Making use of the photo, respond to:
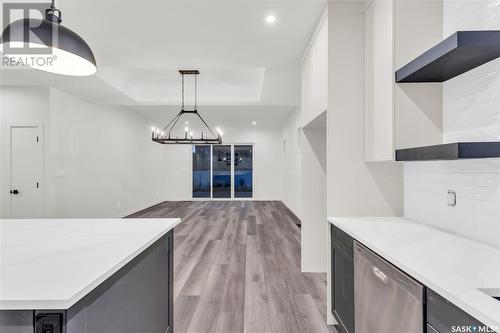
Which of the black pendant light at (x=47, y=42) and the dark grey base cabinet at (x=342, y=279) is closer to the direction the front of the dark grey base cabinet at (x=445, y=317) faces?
the black pendant light

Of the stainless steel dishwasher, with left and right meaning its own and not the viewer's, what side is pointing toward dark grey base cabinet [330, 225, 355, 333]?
right

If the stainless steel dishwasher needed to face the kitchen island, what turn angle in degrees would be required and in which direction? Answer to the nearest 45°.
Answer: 0° — it already faces it

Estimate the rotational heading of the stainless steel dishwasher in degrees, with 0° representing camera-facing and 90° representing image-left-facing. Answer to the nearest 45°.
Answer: approximately 45°

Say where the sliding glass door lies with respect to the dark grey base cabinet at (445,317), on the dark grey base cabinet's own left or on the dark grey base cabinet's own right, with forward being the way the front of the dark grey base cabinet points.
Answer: on the dark grey base cabinet's own right

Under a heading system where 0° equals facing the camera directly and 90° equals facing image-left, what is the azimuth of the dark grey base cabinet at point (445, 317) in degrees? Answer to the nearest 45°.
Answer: approximately 45°

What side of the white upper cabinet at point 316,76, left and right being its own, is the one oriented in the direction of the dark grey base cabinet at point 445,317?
left

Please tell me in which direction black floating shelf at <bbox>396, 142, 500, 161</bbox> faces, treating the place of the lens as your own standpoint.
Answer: facing the viewer and to the left of the viewer

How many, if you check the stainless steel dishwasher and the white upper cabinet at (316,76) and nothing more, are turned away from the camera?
0

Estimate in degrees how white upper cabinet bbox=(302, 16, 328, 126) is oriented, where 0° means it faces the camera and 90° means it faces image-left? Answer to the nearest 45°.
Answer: approximately 90°
